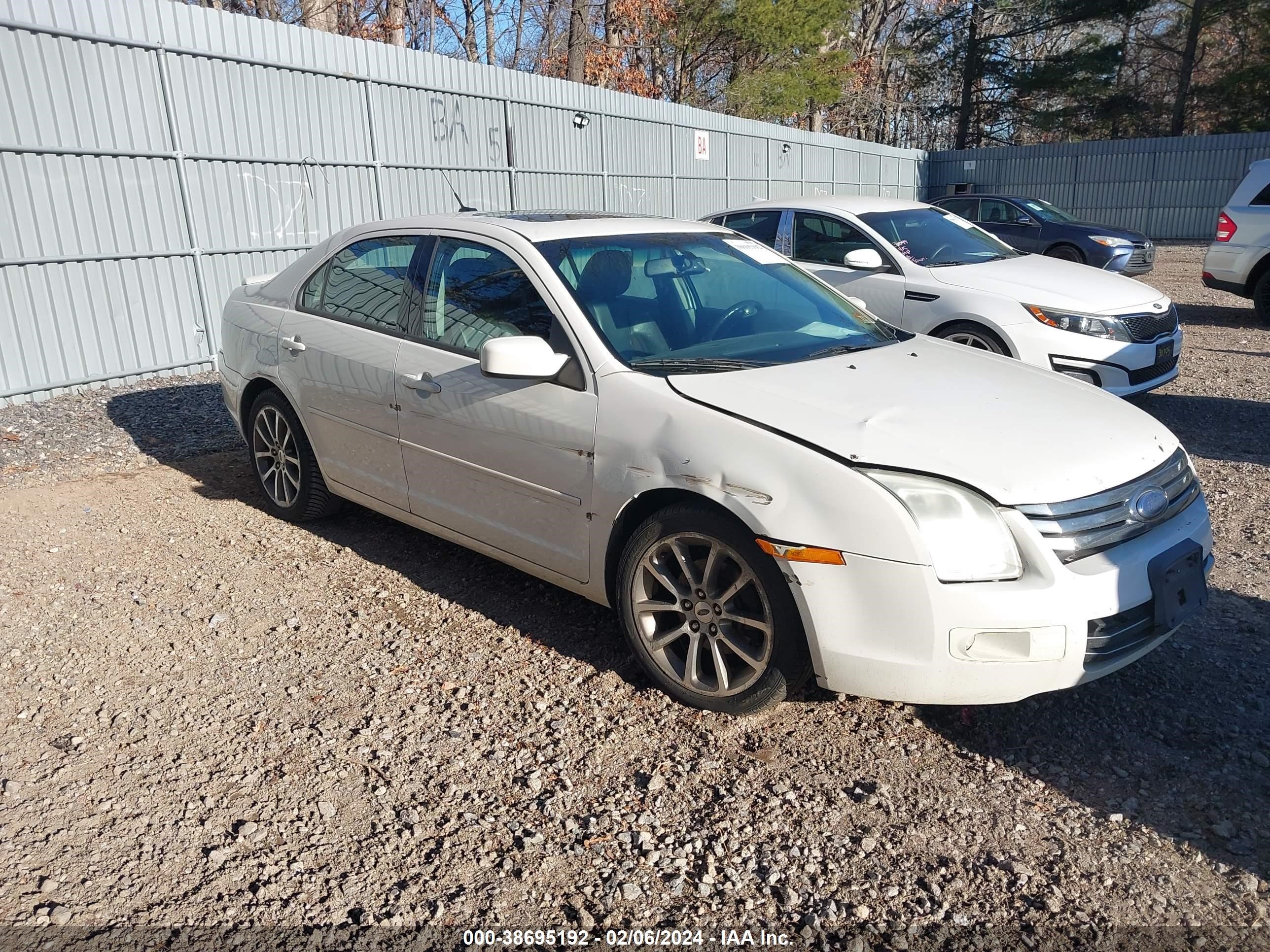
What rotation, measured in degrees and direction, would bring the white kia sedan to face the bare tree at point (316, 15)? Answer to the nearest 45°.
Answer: approximately 180°

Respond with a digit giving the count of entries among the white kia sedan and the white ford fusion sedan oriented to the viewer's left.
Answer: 0

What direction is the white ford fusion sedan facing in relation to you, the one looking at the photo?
facing the viewer and to the right of the viewer

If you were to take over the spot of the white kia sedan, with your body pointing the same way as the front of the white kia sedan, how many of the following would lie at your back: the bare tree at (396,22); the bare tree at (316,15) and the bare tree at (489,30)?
3

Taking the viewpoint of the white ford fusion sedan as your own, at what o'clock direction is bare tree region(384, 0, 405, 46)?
The bare tree is roughly at 7 o'clock from the white ford fusion sedan.

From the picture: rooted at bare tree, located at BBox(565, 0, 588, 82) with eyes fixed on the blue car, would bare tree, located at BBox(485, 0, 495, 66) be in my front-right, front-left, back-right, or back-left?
back-left

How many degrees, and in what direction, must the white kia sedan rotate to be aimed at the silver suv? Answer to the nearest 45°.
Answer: approximately 90° to its left

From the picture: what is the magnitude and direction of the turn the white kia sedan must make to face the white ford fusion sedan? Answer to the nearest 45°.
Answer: approximately 45° to its right

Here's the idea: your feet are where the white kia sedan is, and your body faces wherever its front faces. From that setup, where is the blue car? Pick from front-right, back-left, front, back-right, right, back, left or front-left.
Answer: back-left
